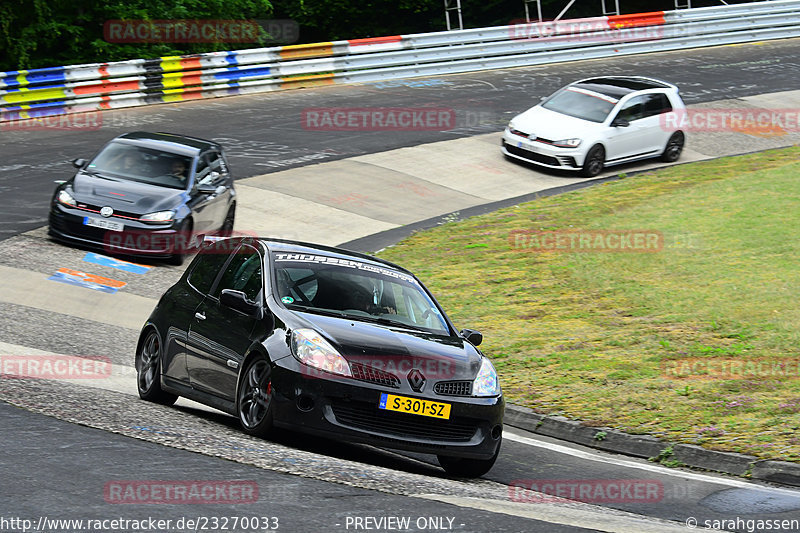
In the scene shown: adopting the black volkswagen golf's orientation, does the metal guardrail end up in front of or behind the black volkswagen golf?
behind

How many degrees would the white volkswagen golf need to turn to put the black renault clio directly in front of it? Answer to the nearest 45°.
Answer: approximately 45° to its left

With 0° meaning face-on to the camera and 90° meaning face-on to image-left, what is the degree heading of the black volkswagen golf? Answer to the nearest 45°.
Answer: approximately 45°

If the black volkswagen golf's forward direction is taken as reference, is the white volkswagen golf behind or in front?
behind

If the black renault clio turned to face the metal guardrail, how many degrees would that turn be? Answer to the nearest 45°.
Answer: approximately 135° to its left

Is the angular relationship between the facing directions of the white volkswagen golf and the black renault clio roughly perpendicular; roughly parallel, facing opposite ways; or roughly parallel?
roughly perpendicular
